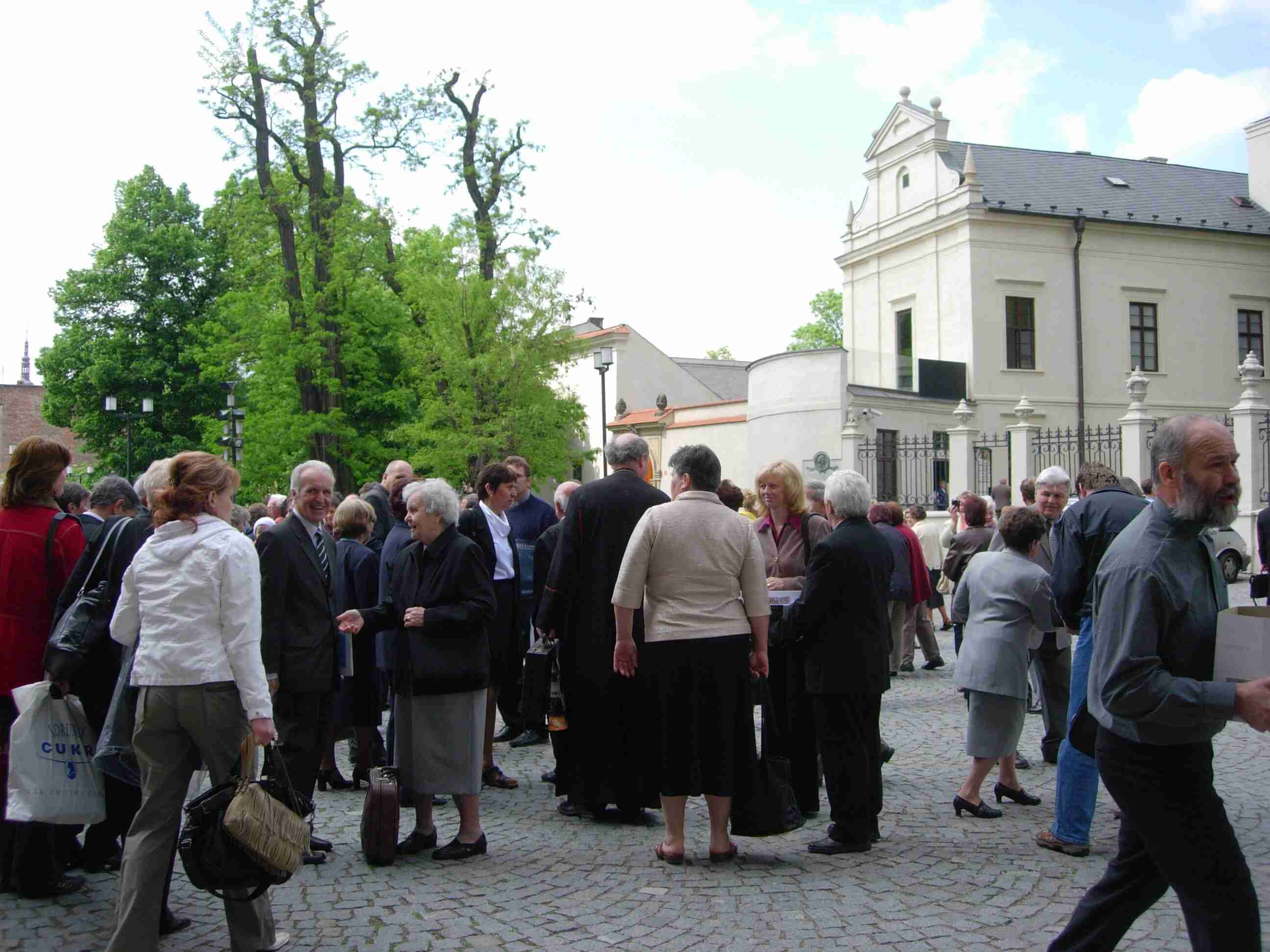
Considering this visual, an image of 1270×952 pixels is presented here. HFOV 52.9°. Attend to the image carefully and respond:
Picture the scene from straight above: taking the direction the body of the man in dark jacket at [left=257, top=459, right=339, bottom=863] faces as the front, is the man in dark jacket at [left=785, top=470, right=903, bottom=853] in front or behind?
in front

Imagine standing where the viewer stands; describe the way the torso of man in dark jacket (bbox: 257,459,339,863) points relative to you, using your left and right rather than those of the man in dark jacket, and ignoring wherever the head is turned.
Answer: facing the viewer and to the right of the viewer

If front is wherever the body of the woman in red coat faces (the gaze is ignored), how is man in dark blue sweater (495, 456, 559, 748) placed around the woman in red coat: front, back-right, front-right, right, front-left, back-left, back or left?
front

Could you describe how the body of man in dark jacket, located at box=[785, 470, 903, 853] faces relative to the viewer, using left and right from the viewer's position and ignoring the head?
facing away from the viewer and to the left of the viewer

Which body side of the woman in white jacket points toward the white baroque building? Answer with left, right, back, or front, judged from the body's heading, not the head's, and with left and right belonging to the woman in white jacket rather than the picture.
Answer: front

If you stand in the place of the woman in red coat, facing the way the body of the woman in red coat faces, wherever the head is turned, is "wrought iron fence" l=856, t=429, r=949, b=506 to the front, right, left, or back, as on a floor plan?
front

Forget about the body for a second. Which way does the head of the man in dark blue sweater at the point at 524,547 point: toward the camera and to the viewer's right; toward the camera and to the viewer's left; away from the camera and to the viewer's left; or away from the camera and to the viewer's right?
toward the camera and to the viewer's left

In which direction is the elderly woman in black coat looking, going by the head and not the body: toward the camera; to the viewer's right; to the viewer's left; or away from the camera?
to the viewer's left

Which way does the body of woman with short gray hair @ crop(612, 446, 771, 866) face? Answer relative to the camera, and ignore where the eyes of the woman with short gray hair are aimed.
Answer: away from the camera

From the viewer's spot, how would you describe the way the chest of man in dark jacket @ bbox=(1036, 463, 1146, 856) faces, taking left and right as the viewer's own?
facing away from the viewer and to the left of the viewer

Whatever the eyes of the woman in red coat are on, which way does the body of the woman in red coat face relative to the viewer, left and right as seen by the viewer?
facing away from the viewer and to the right of the viewer
